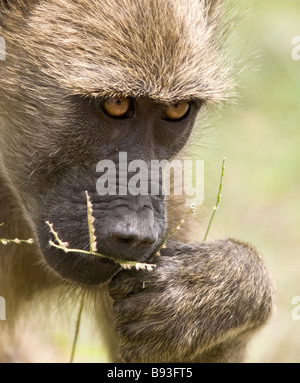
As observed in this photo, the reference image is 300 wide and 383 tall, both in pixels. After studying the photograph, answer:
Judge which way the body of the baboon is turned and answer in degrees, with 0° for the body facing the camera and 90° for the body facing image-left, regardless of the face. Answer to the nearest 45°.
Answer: approximately 315°
